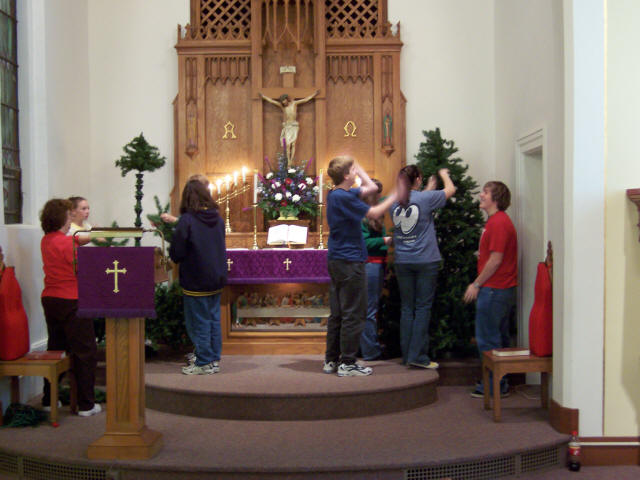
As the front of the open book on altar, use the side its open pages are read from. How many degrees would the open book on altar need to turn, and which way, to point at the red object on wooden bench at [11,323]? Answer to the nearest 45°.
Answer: approximately 45° to its right

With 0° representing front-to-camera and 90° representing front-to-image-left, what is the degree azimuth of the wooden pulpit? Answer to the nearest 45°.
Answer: approximately 0°

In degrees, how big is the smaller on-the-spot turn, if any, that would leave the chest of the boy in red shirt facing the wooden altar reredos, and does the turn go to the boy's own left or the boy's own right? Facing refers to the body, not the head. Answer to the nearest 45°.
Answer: approximately 45° to the boy's own right

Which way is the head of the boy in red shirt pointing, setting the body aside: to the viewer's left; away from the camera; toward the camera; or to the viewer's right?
to the viewer's left

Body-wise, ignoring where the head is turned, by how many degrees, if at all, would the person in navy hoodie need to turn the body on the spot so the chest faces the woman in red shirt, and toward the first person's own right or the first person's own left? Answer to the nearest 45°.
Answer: approximately 45° to the first person's own left

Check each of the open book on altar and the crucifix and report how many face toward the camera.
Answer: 2

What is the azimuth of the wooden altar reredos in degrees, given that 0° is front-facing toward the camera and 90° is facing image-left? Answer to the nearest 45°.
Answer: approximately 0°

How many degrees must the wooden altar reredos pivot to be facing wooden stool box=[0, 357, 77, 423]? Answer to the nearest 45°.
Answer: approximately 45° to its right

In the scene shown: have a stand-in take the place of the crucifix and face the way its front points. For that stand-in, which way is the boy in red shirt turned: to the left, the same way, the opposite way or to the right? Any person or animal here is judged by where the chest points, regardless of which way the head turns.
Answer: to the right

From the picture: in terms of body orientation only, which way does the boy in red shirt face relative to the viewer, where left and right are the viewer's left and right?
facing to the left of the viewer

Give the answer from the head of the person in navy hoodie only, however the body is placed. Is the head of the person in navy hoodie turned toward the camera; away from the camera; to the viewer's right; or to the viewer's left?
away from the camera

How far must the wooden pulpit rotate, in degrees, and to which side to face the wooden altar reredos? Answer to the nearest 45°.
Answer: approximately 135° to its left
